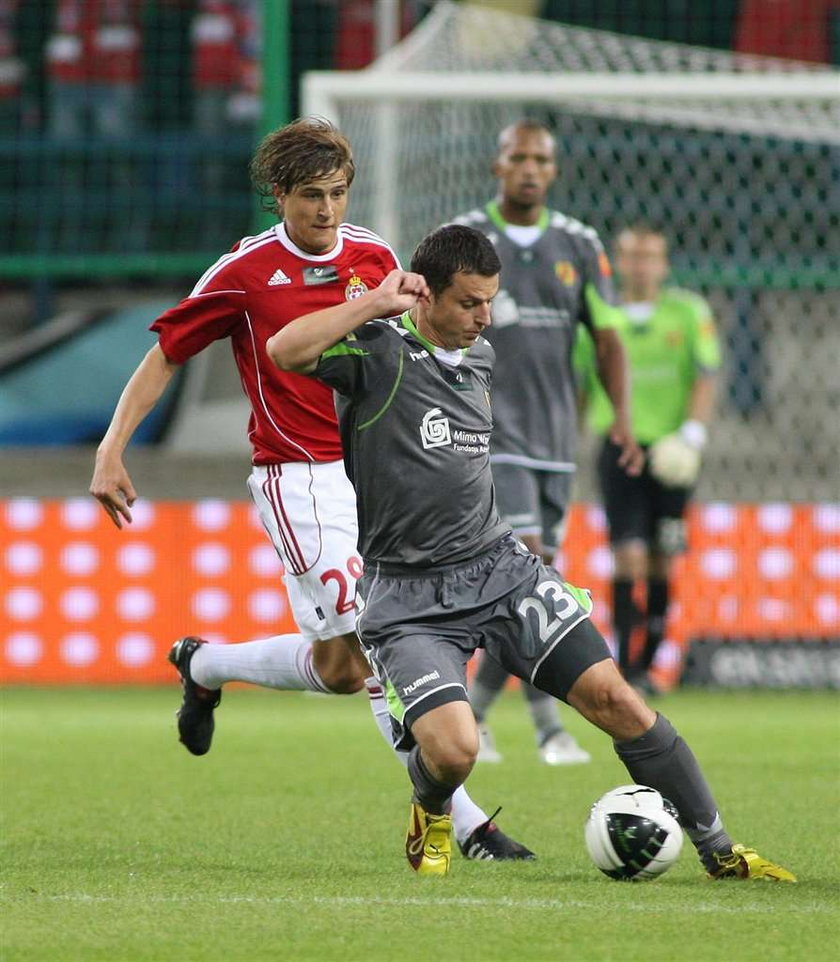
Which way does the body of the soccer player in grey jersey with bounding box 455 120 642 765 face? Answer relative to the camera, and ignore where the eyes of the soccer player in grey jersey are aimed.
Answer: toward the camera

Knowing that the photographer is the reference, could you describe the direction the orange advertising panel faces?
facing the viewer

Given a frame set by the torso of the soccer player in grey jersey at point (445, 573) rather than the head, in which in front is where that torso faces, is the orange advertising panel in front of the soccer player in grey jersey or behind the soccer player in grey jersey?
behind

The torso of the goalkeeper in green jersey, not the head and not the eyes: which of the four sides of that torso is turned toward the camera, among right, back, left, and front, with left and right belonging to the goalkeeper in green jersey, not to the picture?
front

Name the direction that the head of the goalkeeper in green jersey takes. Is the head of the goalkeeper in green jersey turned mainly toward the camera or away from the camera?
toward the camera

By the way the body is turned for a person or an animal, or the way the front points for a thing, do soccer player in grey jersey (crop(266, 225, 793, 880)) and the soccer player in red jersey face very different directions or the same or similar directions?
same or similar directions

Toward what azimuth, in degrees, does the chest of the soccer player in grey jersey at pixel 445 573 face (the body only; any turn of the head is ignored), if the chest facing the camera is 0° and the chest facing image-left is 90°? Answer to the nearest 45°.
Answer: approximately 315°

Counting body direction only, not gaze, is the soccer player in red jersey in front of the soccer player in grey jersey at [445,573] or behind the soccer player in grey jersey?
behind

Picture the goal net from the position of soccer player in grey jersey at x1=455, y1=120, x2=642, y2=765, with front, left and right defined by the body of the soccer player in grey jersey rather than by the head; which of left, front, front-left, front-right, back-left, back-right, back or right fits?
back

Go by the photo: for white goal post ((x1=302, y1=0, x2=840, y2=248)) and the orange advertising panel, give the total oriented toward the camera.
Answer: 2

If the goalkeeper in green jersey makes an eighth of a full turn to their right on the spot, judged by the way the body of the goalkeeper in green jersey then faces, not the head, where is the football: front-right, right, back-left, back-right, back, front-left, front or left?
front-left

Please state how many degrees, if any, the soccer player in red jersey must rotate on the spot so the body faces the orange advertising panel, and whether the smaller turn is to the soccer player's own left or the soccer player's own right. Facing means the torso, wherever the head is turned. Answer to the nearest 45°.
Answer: approximately 135° to the soccer player's own left
